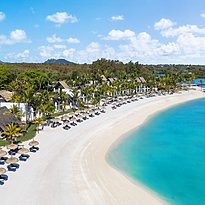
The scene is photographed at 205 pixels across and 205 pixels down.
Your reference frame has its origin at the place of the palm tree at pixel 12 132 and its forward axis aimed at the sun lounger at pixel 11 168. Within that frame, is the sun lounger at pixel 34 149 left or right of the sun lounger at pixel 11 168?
left

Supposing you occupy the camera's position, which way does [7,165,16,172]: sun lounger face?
facing the viewer and to the right of the viewer

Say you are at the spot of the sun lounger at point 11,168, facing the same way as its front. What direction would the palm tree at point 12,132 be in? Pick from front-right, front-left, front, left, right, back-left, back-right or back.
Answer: back-left

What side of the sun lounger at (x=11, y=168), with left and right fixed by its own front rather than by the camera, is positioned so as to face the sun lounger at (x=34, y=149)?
left
